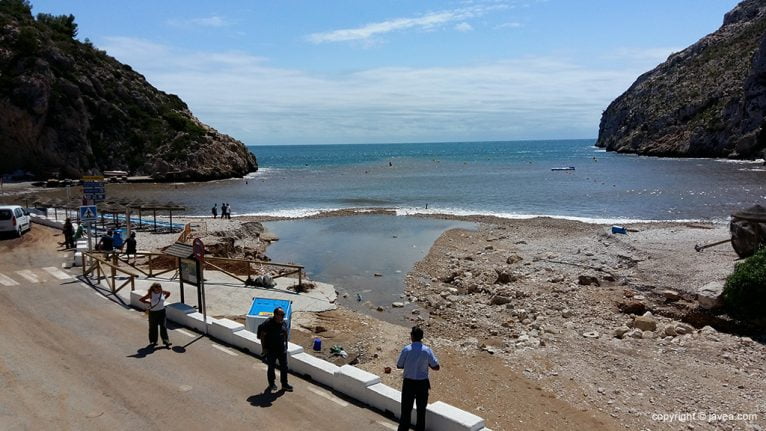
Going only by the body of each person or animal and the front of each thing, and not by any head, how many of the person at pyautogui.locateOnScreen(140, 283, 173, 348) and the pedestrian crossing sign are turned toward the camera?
2

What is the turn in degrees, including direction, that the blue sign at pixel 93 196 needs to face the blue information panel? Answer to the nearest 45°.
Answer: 0° — it already faces it

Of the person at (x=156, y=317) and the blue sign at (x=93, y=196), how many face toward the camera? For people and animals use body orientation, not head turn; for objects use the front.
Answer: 2

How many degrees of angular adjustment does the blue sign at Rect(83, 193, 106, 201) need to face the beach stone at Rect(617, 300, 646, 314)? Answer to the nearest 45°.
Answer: approximately 45° to its left

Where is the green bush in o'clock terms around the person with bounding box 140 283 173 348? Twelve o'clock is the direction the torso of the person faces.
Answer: The green bush is roughly at 9 o'clock from the person.

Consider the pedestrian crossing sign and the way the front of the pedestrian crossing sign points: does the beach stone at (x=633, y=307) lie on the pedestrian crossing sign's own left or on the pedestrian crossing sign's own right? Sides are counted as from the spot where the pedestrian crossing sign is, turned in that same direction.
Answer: on the pedestrian crossing sign's own left

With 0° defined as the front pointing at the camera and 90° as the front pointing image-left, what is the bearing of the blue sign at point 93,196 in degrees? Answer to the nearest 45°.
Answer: approximately 0°

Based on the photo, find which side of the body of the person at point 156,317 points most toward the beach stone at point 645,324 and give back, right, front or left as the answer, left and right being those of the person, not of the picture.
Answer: left
